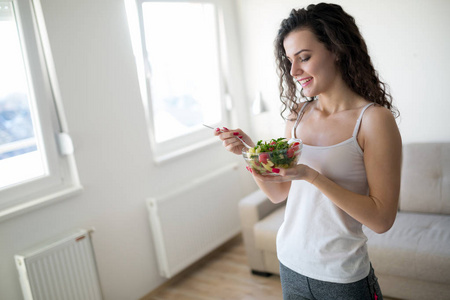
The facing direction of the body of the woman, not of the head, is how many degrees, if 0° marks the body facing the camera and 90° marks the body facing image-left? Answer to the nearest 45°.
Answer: approximately 45°

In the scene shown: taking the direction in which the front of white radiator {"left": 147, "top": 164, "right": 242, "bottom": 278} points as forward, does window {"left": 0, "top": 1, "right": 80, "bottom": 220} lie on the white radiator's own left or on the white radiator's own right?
on the white radiator's own right

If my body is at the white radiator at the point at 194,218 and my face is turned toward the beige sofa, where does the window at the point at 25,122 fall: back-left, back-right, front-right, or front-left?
back-right

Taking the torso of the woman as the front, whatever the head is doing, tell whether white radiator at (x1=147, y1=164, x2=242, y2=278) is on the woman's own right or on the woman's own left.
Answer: on the woman's own right

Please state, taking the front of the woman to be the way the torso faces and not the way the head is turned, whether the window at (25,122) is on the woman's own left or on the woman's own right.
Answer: on the woman's own right
